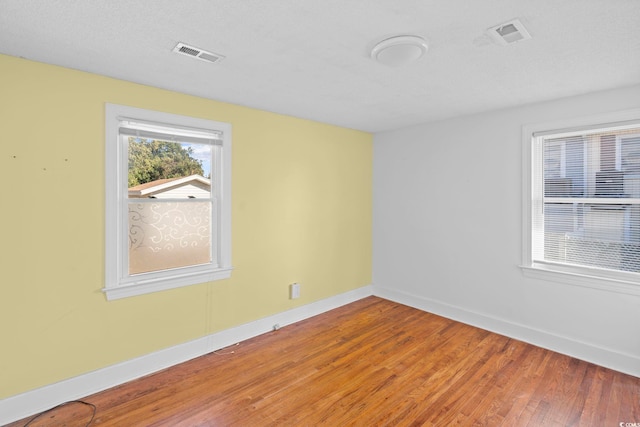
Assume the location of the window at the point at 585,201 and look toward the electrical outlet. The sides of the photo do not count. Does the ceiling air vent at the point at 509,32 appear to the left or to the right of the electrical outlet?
left

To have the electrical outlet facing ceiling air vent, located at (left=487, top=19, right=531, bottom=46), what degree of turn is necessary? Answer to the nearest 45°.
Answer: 0° — it already faces it

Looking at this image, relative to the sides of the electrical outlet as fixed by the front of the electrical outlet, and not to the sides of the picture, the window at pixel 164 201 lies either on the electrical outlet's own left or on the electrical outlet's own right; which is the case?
on the electrical outlet's own right

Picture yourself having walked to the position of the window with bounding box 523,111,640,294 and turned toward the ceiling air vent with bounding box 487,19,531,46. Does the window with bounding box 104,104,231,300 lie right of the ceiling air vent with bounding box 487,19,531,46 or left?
right

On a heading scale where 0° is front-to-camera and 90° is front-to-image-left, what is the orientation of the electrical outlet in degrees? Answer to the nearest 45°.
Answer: approximately 315°

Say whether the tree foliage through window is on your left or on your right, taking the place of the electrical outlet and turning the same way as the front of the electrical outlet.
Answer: on your right

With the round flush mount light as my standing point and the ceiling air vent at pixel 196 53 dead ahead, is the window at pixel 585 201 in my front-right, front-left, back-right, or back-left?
back-right

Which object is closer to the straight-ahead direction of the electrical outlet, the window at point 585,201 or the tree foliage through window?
the window
